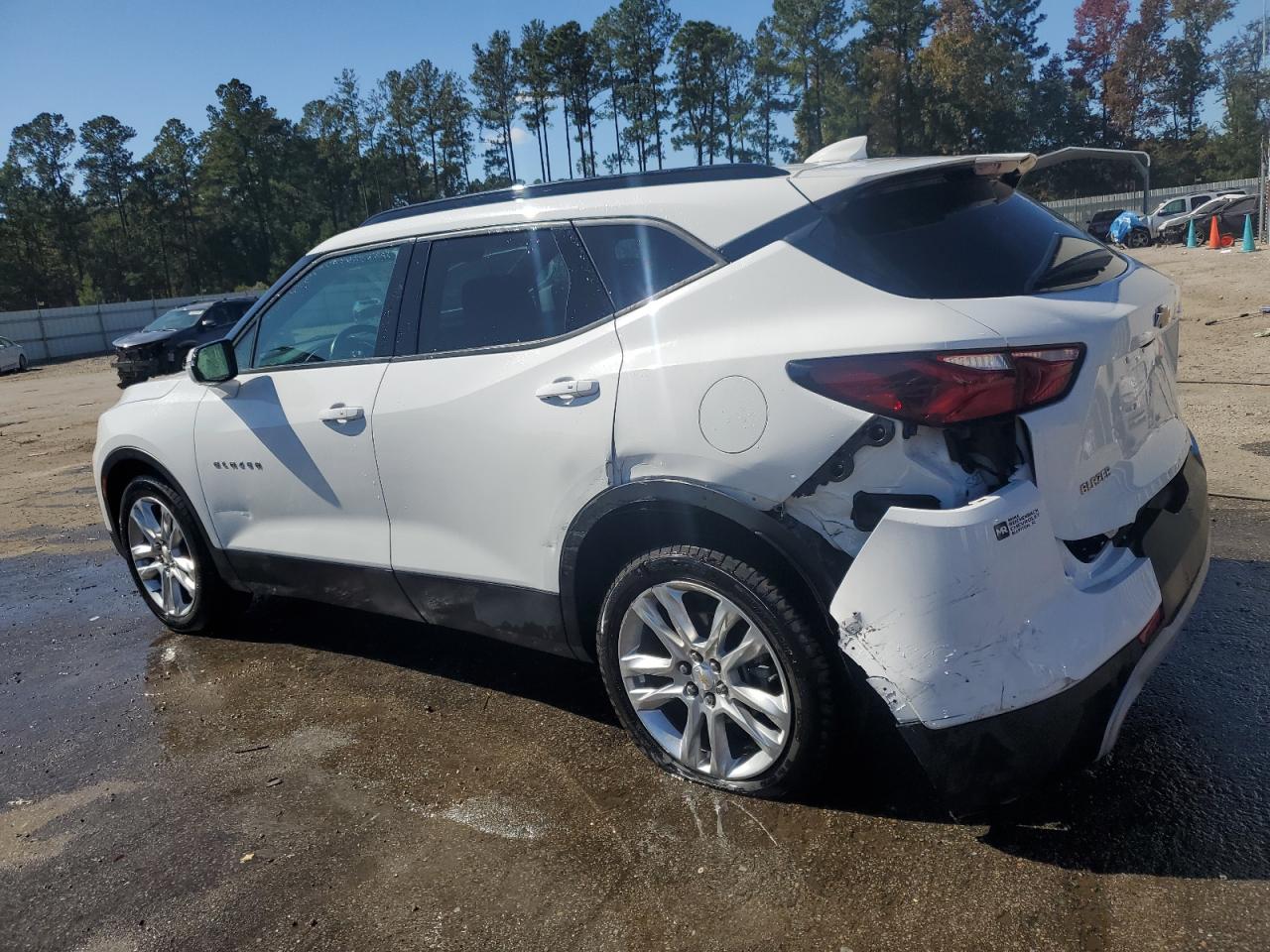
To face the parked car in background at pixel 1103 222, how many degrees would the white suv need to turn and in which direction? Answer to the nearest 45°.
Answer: approximately 90° to its right

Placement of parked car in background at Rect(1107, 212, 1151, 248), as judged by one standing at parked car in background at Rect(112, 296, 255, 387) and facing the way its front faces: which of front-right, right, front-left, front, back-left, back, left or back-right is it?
back-left

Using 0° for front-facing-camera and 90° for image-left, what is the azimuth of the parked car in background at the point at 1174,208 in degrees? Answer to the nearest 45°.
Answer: approximately 45°

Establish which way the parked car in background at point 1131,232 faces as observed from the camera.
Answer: facing the viewer and to the left of the viewer

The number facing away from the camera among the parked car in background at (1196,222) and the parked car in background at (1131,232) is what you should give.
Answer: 0

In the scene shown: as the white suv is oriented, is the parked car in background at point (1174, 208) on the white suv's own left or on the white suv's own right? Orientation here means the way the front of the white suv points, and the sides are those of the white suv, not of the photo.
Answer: on the white suv's own right

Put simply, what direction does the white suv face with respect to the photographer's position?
facing away from the viewer and to the left of the viewer

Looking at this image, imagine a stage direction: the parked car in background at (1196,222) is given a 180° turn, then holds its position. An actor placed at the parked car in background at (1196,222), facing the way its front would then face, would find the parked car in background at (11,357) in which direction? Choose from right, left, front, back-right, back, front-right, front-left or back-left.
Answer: back

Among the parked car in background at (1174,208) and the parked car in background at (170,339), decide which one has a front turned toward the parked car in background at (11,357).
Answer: the parked car in background at (1174,208)

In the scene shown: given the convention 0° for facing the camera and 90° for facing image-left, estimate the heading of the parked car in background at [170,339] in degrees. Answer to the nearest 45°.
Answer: approximately 45°

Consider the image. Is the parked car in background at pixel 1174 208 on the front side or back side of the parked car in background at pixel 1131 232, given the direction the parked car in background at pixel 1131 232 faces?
on the back side

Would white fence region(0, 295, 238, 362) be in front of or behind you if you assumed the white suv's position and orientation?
in front
